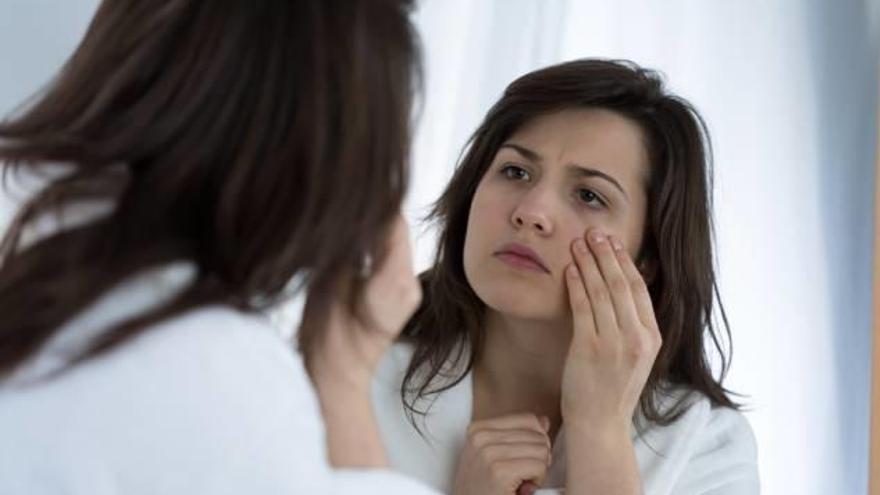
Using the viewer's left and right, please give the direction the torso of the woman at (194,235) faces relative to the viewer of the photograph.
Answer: facing away from the viewer and to the right of the viewer
